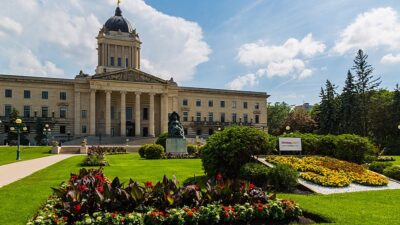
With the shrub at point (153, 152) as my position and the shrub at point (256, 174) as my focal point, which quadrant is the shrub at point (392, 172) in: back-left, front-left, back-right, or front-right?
front-left

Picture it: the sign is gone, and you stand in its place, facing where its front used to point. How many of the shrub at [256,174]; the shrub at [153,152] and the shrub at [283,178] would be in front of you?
2

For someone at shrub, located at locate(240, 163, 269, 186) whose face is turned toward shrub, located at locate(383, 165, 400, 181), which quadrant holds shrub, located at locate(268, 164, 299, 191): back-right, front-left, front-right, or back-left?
front-right

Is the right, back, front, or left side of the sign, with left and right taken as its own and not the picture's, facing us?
front

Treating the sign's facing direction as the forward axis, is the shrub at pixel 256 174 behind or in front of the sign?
in front

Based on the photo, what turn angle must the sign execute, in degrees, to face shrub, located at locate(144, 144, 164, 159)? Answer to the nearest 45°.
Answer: approximately 135° to its right

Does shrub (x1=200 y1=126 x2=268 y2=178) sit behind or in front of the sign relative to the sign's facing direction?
in front

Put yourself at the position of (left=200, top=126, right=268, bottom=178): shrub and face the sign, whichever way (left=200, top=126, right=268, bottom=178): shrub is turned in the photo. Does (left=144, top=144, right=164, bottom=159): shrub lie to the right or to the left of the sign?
left

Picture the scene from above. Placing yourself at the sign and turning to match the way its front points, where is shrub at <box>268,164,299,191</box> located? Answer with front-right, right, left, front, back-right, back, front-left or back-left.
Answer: front
